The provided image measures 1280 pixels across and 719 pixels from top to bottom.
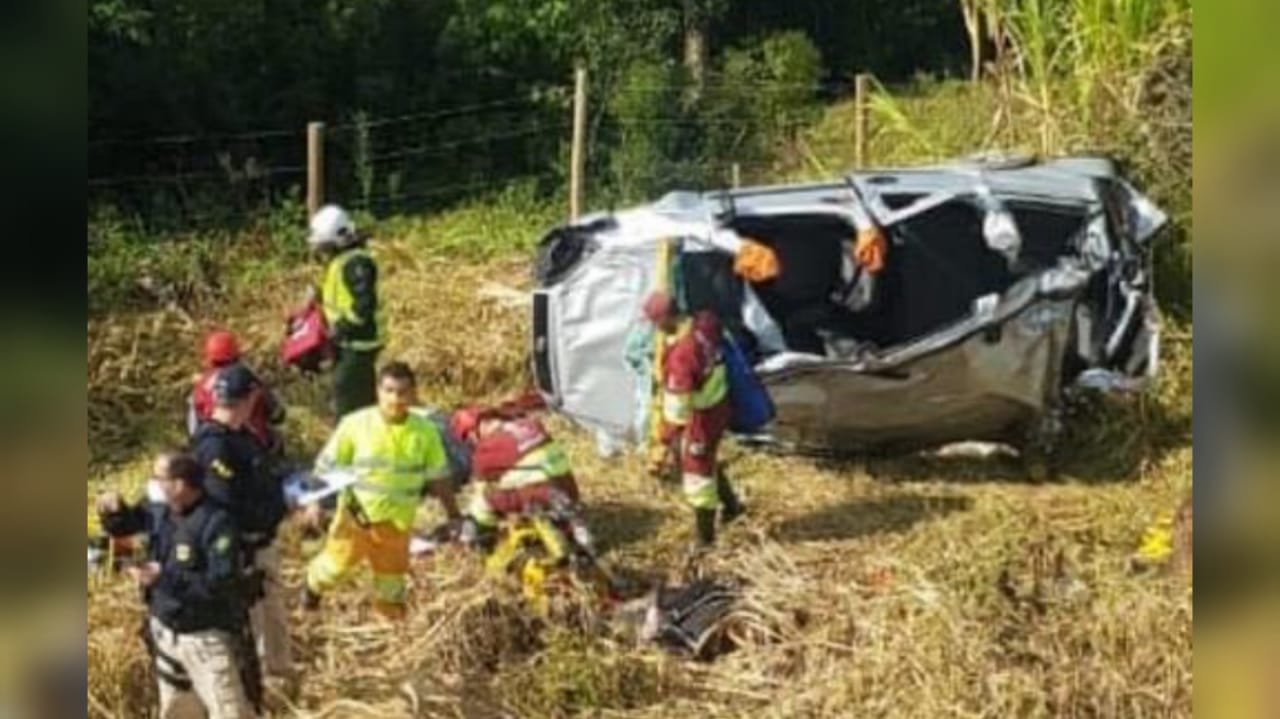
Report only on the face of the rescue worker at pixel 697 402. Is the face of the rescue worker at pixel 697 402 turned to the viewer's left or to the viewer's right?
to the viewer's left

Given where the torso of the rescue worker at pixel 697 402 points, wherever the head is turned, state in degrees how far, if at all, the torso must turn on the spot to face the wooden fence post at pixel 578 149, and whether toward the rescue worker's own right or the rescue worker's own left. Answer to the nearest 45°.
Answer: approximately 90° to the rescue worker's own right

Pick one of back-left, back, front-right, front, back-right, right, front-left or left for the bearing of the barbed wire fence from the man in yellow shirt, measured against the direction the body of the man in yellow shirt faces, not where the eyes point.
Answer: back

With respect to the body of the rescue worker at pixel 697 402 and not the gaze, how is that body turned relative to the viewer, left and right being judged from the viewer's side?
facing to the left of the viewer

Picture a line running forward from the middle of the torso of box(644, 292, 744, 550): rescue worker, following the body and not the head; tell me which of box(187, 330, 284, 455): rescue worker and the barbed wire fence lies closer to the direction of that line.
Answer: the rescue worker

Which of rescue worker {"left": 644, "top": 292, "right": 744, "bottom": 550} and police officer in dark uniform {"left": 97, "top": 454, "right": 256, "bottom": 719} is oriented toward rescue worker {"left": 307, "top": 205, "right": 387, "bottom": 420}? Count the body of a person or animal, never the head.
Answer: rescue worker {"left": 644, "top": 292, "right": 744, "bottom": 550}

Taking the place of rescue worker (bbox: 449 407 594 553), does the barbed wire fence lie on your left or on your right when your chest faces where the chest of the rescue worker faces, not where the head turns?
on your right

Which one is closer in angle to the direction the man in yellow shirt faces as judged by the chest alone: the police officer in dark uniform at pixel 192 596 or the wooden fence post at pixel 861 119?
the police officer in dark uniform

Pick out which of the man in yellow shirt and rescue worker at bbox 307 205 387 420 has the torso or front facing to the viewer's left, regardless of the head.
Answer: the rescue worker
